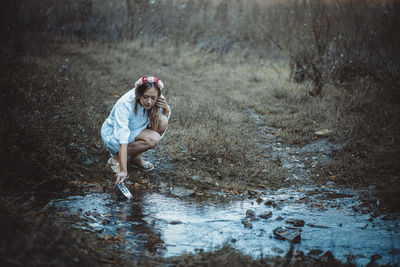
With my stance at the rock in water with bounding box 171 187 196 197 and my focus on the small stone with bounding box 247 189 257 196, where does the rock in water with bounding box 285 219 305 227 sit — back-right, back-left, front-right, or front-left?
front-right

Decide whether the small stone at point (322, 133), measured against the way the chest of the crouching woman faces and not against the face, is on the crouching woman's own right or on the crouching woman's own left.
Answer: on the crouching woman's own left
